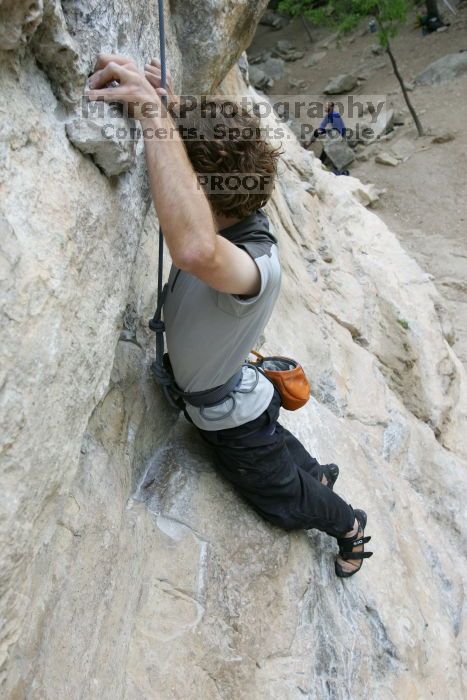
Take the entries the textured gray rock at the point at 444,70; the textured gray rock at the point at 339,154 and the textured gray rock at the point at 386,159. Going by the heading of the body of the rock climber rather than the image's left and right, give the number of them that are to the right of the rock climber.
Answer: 3

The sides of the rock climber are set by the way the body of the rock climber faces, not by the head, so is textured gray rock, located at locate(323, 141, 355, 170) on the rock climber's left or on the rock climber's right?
on the rock climber's right

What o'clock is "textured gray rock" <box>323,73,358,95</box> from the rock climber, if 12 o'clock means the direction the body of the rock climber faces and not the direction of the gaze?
The textured gray rock is roughly at 3 o'clock from the rock climber.

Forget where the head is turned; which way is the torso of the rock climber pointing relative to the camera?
to the viewer's left

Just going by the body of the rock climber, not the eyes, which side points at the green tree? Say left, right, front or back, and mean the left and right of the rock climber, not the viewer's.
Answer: right

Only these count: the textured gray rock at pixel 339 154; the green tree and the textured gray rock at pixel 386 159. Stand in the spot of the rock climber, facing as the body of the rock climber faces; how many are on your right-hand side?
3

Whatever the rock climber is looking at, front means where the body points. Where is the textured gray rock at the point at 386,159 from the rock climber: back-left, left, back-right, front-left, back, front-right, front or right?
right

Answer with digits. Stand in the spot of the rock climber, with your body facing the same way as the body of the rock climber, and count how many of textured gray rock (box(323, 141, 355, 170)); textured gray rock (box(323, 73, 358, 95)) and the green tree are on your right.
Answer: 3
